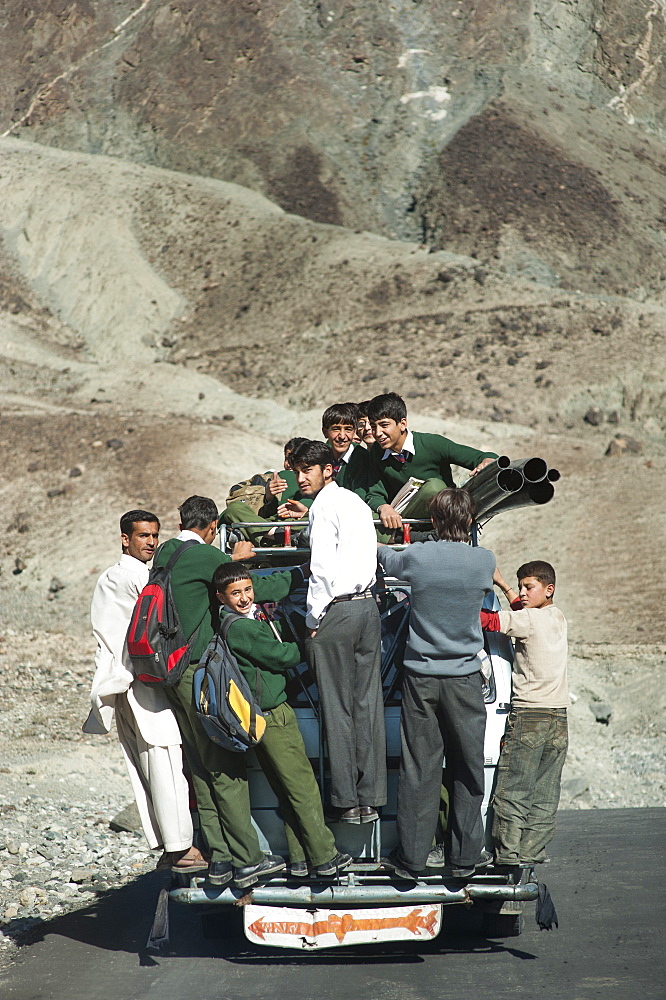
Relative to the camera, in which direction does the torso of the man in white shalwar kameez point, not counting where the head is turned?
to the viewer's right

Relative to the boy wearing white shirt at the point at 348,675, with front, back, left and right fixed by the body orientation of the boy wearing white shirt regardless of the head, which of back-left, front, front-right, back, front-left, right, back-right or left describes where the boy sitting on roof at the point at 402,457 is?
front-right

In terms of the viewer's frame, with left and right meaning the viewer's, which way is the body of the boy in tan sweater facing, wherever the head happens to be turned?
facing away from the viewer and to the left of the viewer

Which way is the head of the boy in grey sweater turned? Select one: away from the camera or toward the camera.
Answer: away from the camera

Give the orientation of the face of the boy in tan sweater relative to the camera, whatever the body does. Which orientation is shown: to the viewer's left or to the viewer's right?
to the viewer's left

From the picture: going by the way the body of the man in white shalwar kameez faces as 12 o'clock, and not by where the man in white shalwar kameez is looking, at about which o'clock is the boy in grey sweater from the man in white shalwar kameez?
The boy in grey sweater is roughly at 1 o'clock from the man in white shalwar kameez.

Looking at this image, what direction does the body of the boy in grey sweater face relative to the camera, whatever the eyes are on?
away from the camera

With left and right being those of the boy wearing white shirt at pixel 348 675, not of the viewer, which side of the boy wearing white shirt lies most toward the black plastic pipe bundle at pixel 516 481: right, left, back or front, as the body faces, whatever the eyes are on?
right

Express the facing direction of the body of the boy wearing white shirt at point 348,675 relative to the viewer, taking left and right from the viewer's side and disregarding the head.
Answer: facing away from the viewer and to the left of the viewer

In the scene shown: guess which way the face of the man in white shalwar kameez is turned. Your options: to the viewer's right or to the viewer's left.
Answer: to the viewer's right

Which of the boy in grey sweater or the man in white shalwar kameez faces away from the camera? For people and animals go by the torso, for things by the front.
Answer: the boy in grey sweater
